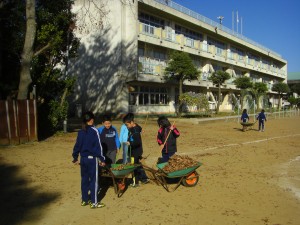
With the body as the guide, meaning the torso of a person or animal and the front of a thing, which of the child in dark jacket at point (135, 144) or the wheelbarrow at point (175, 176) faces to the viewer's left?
the child in dark jacket

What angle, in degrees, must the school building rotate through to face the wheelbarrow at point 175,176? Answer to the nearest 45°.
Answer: approximately 45° to its right

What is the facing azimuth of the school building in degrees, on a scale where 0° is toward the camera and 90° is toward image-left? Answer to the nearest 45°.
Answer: approximately 315°

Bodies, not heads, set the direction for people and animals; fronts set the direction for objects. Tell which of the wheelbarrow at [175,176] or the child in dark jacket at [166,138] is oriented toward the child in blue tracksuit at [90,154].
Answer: the child in dark jacket

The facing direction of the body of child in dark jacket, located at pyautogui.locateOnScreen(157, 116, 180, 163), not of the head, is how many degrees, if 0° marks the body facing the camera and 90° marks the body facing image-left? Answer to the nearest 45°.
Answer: approximately 45°

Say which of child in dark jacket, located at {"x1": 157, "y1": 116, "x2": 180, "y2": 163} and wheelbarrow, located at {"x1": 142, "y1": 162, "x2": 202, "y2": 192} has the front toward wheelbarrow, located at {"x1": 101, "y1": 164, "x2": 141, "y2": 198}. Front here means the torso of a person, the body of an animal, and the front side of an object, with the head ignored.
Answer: the child in dark jacket

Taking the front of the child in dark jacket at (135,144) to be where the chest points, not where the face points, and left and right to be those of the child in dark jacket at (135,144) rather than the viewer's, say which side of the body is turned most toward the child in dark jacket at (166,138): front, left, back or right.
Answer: back

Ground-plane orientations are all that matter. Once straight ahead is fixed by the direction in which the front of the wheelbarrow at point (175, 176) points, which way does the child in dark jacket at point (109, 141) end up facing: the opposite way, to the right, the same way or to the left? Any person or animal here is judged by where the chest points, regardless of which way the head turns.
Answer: to the right

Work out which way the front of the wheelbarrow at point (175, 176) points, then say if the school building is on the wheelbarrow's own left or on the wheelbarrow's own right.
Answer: on the wheelbarrow's own left

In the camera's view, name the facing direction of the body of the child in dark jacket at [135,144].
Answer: to the viewer's left
